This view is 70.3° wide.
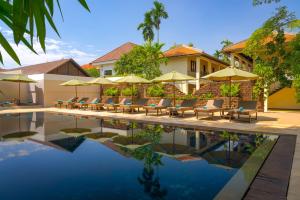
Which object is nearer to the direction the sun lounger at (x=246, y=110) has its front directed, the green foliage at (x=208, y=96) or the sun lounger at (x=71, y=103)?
the sun lounger

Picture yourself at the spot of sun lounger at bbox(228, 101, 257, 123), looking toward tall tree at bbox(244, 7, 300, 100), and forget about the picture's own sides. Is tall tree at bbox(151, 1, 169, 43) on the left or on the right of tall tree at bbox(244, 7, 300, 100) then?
left

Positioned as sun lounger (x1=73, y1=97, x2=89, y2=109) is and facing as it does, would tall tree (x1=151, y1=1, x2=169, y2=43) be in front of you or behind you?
behind

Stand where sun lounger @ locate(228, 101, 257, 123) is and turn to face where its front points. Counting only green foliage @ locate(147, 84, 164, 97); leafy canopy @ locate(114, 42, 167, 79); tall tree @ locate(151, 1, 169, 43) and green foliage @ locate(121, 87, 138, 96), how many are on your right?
4

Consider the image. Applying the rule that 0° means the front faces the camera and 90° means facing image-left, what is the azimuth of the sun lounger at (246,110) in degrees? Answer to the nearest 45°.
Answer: approximately 45°

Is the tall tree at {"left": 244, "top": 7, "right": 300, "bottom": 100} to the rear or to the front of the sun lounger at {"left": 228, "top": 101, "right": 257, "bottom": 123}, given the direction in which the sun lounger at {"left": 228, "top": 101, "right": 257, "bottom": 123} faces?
to the rear

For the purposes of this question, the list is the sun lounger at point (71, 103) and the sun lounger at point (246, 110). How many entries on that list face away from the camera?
0

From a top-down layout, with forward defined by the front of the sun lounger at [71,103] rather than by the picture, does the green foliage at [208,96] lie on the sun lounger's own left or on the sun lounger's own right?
on the sun lounger's own left

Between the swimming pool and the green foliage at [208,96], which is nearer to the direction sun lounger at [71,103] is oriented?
the swimming pool

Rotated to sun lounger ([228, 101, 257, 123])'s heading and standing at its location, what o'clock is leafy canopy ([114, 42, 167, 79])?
The leafy canopy is roughly at 3 o'clock from the sun lounger.

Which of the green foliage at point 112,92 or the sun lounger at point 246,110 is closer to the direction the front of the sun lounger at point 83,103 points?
the sun lounger

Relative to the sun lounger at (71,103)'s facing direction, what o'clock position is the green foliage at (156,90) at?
The green foliage is roughly at 8 o'clock from the sun lounger.

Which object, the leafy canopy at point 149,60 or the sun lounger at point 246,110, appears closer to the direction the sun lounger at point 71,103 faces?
the sun lounger
